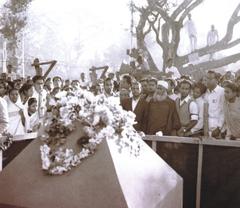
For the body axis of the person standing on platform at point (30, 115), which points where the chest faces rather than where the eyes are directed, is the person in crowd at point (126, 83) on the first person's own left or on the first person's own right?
on the first person's own left

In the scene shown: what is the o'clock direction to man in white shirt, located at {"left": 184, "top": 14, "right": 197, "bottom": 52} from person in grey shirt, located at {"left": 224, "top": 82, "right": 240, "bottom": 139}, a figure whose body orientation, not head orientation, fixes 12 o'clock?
The man in white shirt is roughly at 4 o'clock from the person in grey shirt.

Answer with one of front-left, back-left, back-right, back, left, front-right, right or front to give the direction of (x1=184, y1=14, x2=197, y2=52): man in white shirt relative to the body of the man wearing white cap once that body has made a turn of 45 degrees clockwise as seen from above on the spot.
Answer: back-right

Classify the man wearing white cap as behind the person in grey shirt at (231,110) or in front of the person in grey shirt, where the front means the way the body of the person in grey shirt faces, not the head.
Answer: in front

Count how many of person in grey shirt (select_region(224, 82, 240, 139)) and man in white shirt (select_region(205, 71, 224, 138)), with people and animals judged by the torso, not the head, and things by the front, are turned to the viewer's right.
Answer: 0

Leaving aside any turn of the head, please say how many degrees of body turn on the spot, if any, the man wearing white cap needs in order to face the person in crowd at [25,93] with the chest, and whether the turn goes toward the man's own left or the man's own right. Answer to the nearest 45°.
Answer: approximately 90° to the man's own right

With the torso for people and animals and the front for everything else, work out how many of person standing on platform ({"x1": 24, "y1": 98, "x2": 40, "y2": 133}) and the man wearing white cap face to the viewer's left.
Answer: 0

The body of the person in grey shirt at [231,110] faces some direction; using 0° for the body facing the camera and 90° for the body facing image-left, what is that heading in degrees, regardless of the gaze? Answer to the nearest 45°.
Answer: approximately 45°

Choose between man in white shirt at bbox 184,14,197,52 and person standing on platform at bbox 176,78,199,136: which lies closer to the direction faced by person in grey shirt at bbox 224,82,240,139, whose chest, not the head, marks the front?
the person standing on platform
